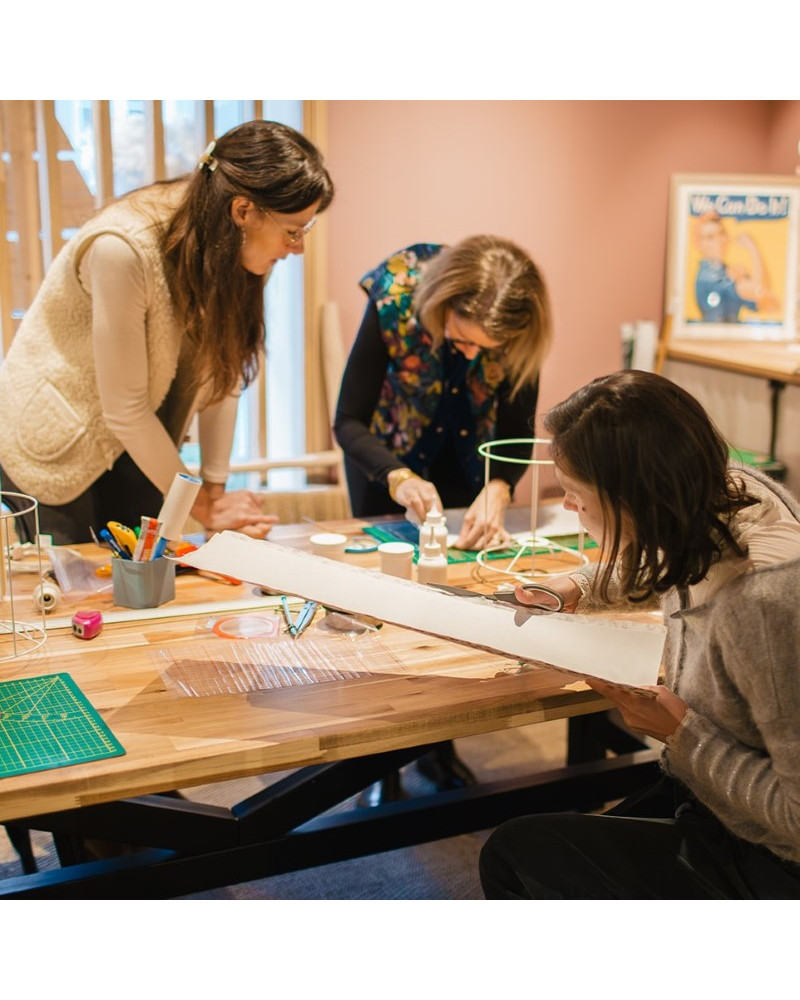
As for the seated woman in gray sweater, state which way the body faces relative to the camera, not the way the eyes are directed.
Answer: to the viewer's left

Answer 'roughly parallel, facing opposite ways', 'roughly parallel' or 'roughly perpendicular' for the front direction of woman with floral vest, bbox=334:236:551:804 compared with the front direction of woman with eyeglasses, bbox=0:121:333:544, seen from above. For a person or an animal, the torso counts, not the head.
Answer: roughly perpendicular

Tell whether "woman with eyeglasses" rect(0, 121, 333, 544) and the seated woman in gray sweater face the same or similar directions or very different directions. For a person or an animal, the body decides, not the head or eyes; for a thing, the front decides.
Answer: very different directions

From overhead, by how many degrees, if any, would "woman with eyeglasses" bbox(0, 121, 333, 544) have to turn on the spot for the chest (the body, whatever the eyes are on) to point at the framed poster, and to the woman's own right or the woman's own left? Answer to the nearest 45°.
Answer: approximately 45° to the woman's own left

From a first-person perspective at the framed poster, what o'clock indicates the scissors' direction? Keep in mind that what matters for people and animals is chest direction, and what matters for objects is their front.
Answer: The scissors is roughly at 12 o'clock from the framed poster.

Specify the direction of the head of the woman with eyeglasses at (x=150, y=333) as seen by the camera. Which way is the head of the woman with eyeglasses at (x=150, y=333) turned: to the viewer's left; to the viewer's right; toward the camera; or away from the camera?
to the viewer's right

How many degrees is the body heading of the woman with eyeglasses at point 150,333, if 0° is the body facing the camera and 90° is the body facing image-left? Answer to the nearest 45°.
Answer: approximately 270°

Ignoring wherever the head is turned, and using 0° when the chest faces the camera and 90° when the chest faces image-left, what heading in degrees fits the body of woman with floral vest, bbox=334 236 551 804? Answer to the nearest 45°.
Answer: approximately 0°

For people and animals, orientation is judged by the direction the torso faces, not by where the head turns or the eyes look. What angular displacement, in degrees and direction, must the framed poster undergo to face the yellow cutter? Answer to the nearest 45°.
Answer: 0° — it already faces it
